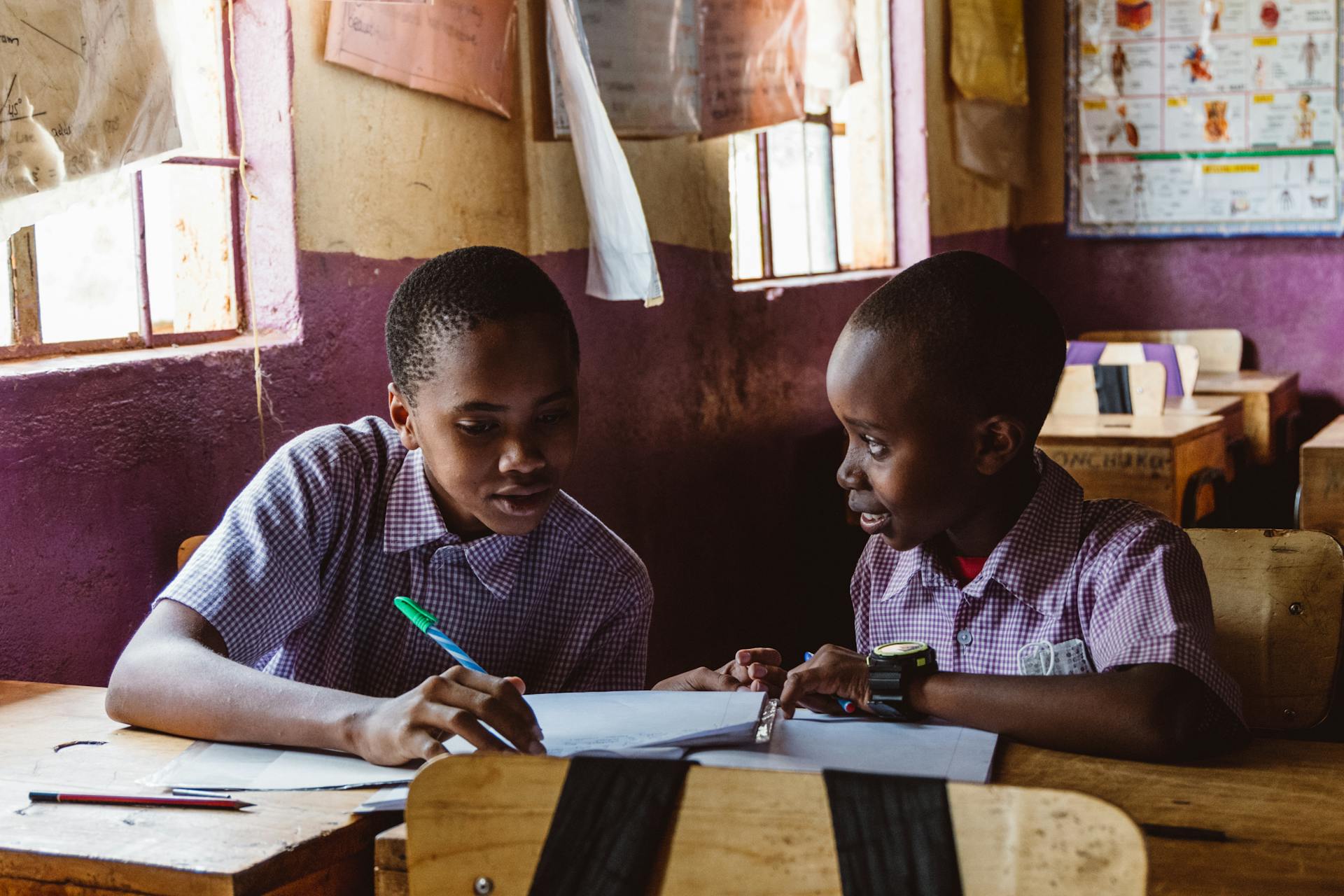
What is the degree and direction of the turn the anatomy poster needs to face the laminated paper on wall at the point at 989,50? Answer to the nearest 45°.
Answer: approximately 45° to its right

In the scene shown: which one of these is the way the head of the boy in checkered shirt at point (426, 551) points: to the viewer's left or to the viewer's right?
to the viewer's right

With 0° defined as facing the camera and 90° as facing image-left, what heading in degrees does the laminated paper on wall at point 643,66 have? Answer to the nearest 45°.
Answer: approximately 0°
